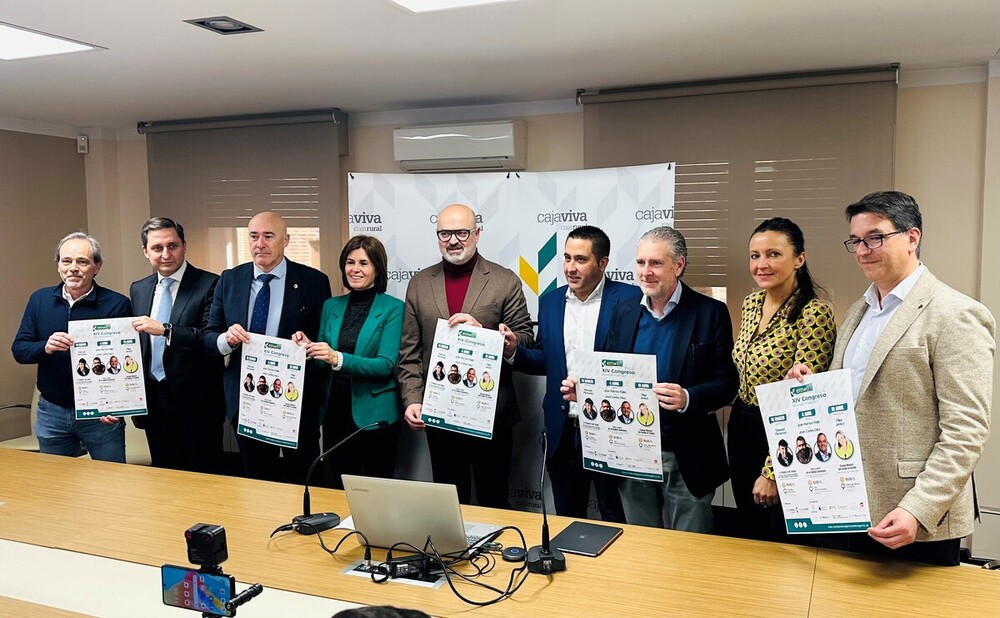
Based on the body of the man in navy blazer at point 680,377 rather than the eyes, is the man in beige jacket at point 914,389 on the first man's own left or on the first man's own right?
on the first man's own left

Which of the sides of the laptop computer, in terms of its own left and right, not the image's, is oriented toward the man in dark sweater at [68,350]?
left

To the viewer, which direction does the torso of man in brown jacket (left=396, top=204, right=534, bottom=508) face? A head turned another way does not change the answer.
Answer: toward the camera

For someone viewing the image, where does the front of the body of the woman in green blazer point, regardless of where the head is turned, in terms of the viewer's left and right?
facing the viewer and to the left of the viewer

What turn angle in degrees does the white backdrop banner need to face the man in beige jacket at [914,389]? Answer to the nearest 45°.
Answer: approximately 45° to its left

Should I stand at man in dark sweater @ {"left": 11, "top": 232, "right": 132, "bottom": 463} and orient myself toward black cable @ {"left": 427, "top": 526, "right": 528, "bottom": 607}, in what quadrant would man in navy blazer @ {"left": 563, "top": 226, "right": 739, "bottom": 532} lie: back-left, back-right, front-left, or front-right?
front-left

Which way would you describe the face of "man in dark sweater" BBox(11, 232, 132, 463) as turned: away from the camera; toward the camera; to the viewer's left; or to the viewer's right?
toward the camera

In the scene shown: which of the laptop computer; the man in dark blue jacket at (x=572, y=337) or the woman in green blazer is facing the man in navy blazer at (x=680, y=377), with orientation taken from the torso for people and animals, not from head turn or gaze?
the laptop computer

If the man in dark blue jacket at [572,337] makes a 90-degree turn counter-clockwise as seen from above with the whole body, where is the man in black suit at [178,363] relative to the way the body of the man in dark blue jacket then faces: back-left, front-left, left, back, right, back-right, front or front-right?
back-right

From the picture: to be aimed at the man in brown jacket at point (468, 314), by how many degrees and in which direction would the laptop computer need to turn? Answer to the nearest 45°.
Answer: approximately 45° to its left

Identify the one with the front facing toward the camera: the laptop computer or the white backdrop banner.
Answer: the white backdrop banner

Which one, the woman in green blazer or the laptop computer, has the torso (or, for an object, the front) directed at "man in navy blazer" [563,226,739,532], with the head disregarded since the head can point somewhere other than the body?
the laptop computer

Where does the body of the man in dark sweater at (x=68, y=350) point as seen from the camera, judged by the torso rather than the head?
toward the camera

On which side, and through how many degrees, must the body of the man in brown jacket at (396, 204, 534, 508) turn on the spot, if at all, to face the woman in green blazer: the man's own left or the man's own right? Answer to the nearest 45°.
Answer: approximately 90° to the man's own right

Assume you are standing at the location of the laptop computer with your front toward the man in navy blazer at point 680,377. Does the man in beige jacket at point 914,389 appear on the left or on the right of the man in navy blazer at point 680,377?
right

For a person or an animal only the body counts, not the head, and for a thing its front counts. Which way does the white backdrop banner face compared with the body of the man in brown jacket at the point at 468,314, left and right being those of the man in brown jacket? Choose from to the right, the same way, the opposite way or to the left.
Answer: the same way

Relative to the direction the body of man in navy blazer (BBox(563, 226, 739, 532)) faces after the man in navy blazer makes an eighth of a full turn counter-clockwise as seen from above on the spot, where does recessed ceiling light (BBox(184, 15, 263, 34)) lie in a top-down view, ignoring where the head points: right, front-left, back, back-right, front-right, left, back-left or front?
right

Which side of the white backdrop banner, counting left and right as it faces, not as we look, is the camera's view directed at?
front

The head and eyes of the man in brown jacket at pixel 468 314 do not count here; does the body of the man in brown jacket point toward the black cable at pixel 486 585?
yes
